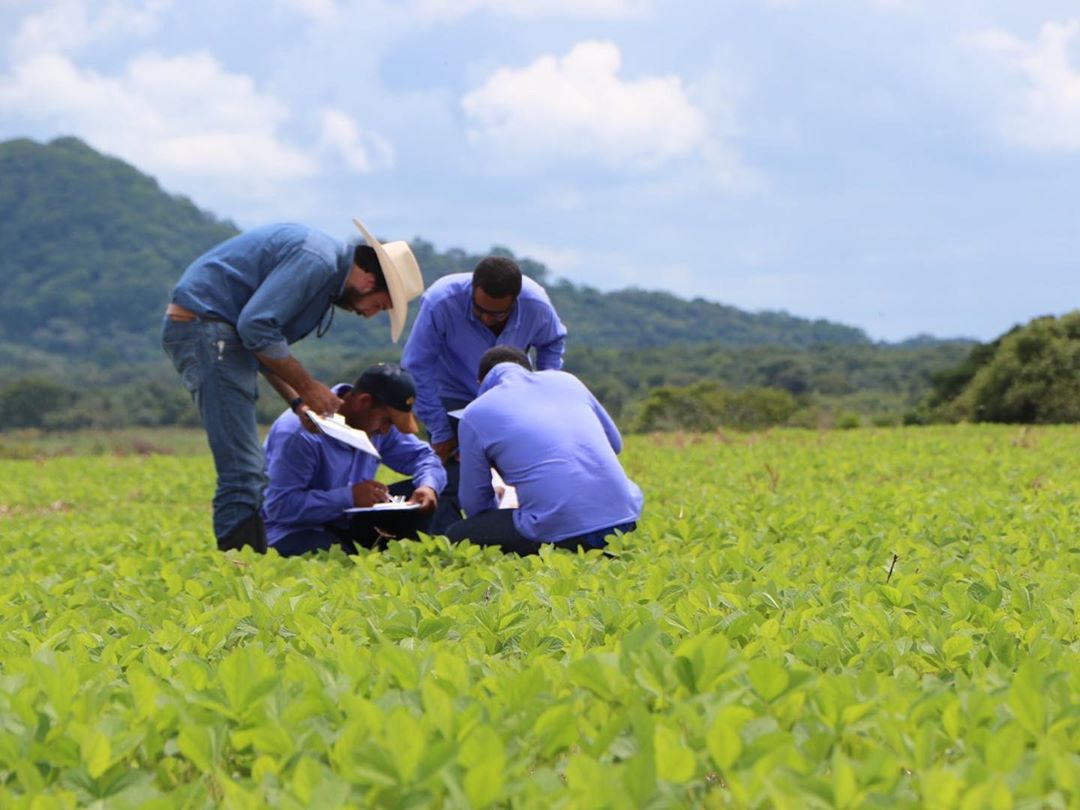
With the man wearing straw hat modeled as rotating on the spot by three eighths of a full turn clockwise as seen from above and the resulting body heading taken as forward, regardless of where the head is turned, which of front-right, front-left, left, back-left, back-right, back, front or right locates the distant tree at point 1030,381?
back

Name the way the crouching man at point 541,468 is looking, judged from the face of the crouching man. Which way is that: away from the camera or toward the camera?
away from the camera

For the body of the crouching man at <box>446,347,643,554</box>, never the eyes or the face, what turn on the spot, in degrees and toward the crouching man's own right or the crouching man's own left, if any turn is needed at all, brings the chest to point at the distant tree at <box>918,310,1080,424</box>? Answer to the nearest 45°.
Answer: approximately 90° to the crouching man's own right

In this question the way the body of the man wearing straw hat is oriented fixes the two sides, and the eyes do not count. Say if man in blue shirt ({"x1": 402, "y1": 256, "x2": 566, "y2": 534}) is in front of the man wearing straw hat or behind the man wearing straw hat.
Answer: in front

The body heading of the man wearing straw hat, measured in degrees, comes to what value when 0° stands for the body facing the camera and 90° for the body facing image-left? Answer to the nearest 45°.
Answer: approximately 270°

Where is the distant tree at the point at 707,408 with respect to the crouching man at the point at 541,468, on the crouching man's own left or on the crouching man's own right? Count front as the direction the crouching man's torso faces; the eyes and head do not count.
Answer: on the crouching man's own right

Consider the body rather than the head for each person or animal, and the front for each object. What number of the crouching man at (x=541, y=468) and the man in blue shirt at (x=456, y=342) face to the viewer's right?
0

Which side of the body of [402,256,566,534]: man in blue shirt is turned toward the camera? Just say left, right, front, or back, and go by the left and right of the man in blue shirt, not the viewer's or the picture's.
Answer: front

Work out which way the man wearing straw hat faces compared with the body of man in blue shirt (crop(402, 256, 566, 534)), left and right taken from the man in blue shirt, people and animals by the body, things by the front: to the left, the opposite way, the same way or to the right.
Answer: to the left

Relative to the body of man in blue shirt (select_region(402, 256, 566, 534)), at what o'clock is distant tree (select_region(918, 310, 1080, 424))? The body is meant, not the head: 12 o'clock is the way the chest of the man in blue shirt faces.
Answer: The distant tree is roughly at 7 o'clock from the man in blue shirt.

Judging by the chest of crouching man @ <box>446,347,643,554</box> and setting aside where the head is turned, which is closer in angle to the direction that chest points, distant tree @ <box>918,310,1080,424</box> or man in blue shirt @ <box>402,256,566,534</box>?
the man in blue shirt

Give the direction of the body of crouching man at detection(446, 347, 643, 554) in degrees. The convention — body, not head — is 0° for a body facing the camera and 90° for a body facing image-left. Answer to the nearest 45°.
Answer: approximately 135°

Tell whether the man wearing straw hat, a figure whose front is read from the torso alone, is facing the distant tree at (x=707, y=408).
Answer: no

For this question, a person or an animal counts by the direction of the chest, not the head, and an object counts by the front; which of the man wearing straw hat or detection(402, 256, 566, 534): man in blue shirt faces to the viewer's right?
the man wearing straw hat

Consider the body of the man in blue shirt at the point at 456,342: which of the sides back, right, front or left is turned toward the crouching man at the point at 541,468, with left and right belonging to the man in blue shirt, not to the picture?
front
